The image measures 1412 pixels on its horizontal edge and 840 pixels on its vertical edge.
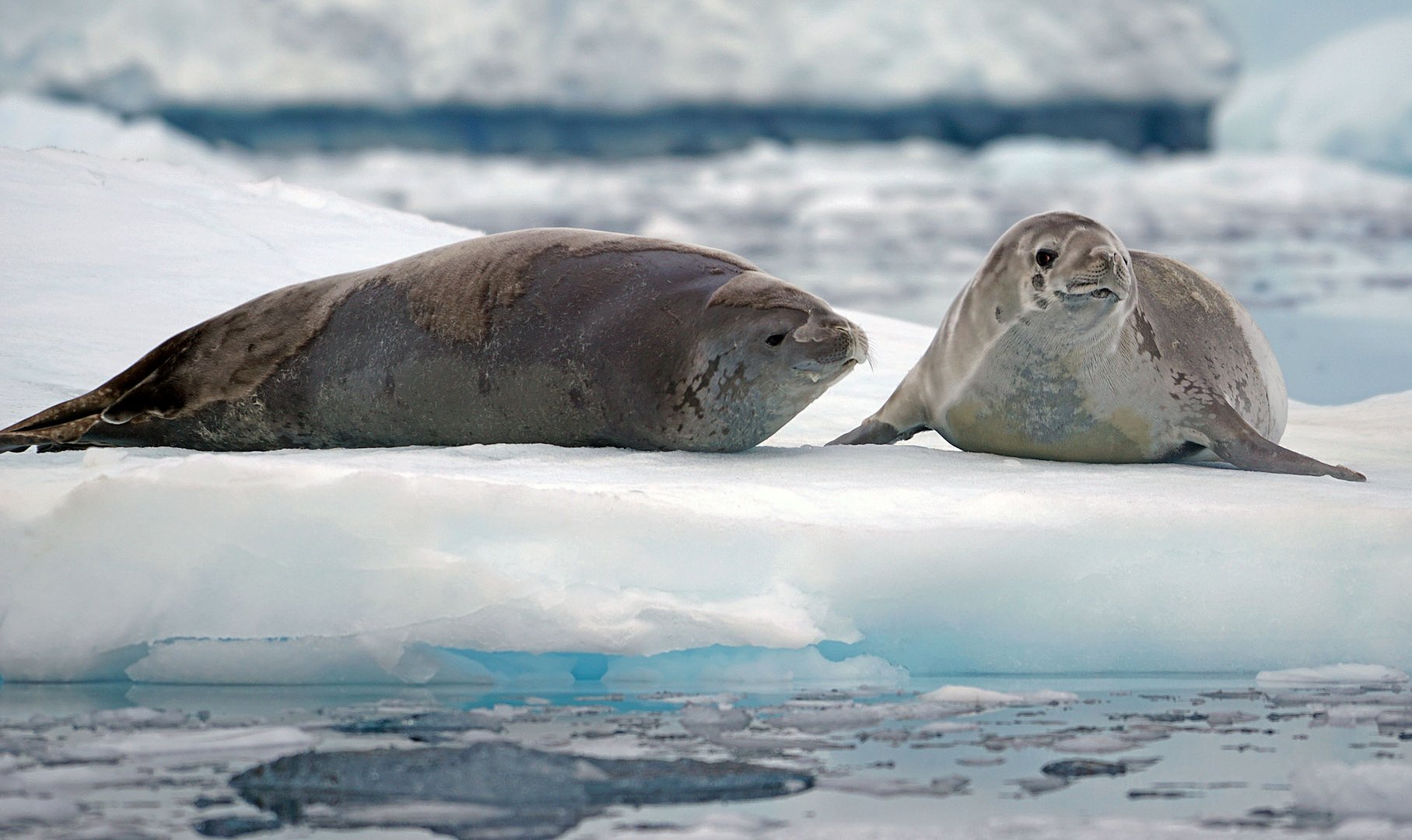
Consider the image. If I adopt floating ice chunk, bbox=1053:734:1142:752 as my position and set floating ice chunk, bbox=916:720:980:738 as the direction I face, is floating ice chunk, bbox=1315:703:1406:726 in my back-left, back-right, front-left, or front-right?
back-right

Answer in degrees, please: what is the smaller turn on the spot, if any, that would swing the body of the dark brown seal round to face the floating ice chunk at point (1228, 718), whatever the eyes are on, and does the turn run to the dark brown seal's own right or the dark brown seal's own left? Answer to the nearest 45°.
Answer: approximately 45° to the dark brown seal's own right

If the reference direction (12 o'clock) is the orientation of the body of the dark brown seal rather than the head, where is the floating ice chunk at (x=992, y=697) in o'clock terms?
The floating ice chunk is roughly at 2 o'clock from the dark brown seal.

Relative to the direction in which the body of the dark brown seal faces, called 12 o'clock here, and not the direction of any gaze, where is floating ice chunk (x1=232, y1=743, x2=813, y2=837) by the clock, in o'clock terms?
The floating ice chunk is roughly at 3 o'clock from the dark brown seal.

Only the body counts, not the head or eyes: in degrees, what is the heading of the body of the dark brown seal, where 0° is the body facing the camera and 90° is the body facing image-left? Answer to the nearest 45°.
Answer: approximately 270°

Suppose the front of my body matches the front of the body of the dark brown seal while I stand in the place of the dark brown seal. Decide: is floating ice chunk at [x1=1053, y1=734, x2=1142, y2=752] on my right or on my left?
on my right
